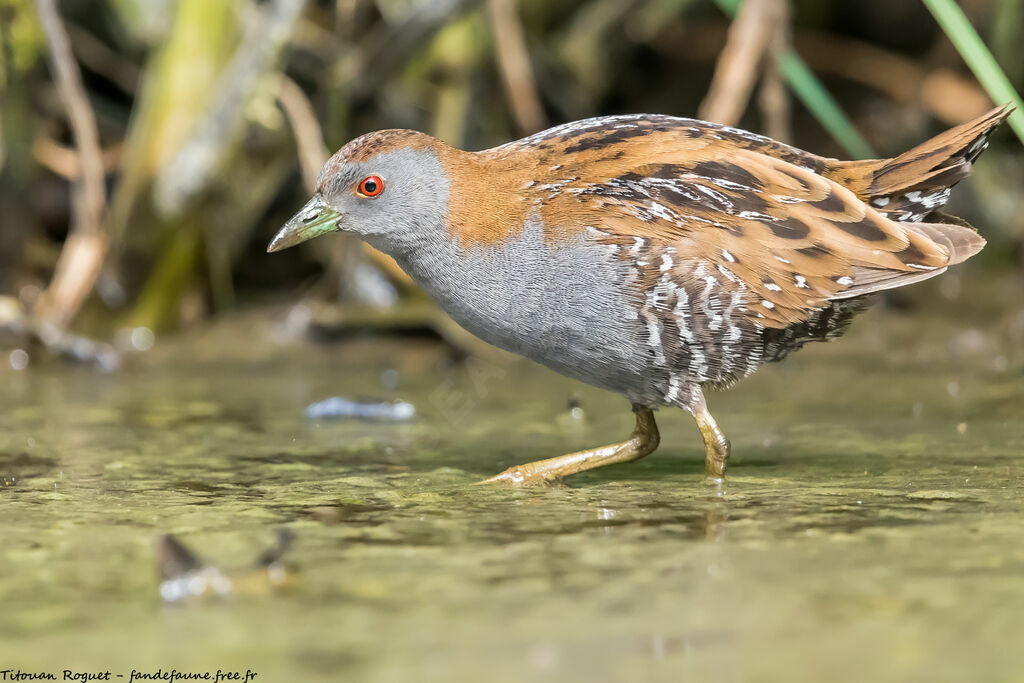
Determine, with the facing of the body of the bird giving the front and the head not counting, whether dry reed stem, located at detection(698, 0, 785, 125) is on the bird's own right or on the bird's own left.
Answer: on the bird's own right

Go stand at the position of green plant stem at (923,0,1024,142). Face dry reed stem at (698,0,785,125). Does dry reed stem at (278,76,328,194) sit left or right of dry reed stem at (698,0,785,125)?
left

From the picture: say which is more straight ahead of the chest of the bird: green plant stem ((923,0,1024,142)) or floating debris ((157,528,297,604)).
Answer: the floating debris

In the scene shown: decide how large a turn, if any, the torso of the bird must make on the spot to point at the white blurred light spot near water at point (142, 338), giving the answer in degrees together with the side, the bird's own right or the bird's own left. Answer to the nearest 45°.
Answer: approximately 45° to the bird's own right

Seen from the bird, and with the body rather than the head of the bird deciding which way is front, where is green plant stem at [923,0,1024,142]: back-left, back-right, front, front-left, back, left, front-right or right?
back

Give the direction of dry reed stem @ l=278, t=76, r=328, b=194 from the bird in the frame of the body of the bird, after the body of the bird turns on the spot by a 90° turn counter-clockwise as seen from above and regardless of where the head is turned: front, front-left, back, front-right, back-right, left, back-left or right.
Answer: back-right

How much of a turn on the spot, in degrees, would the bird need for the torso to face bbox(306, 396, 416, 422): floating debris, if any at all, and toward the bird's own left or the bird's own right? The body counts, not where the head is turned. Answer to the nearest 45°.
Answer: approximately 45° to the bird's own right

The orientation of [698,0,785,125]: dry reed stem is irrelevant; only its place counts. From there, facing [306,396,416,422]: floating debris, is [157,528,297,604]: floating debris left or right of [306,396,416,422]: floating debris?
left

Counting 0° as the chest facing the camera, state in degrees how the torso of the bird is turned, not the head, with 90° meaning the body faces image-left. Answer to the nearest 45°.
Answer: approximately 90°

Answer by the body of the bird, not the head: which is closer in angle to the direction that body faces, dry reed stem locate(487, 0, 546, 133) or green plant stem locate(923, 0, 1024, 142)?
the dry reed stem

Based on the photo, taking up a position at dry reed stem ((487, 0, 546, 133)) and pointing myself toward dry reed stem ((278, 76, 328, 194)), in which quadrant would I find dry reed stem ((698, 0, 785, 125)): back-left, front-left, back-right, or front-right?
back-left

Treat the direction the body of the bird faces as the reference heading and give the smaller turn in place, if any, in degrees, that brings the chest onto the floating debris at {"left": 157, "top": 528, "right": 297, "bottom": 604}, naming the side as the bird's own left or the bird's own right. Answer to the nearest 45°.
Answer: approximately 45° to the bird's own left

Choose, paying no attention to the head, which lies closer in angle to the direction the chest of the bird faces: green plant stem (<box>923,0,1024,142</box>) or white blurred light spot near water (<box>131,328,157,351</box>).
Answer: the white blurred light spot near water
